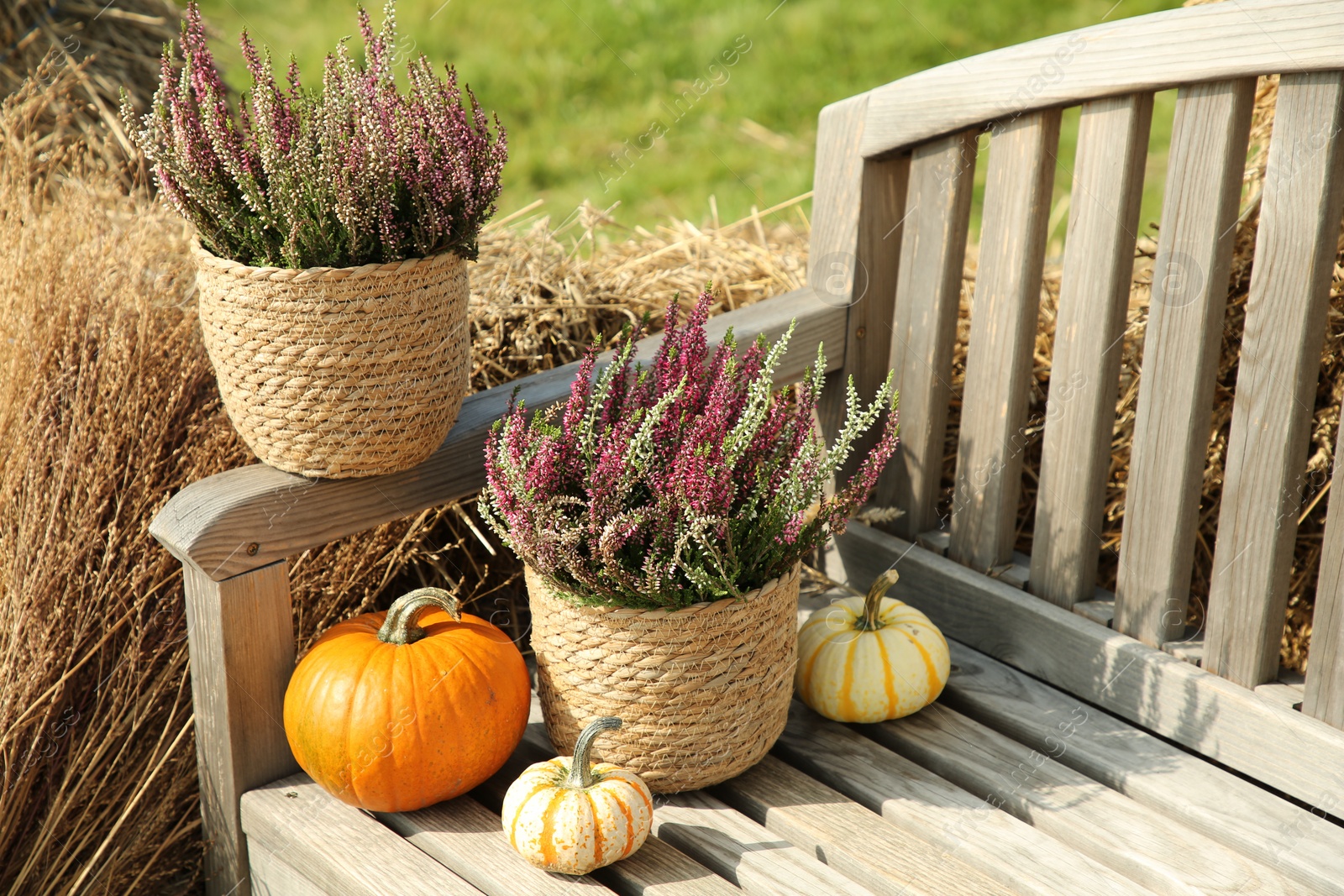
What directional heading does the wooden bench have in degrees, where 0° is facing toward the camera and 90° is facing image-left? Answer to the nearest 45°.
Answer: approximately 45°
